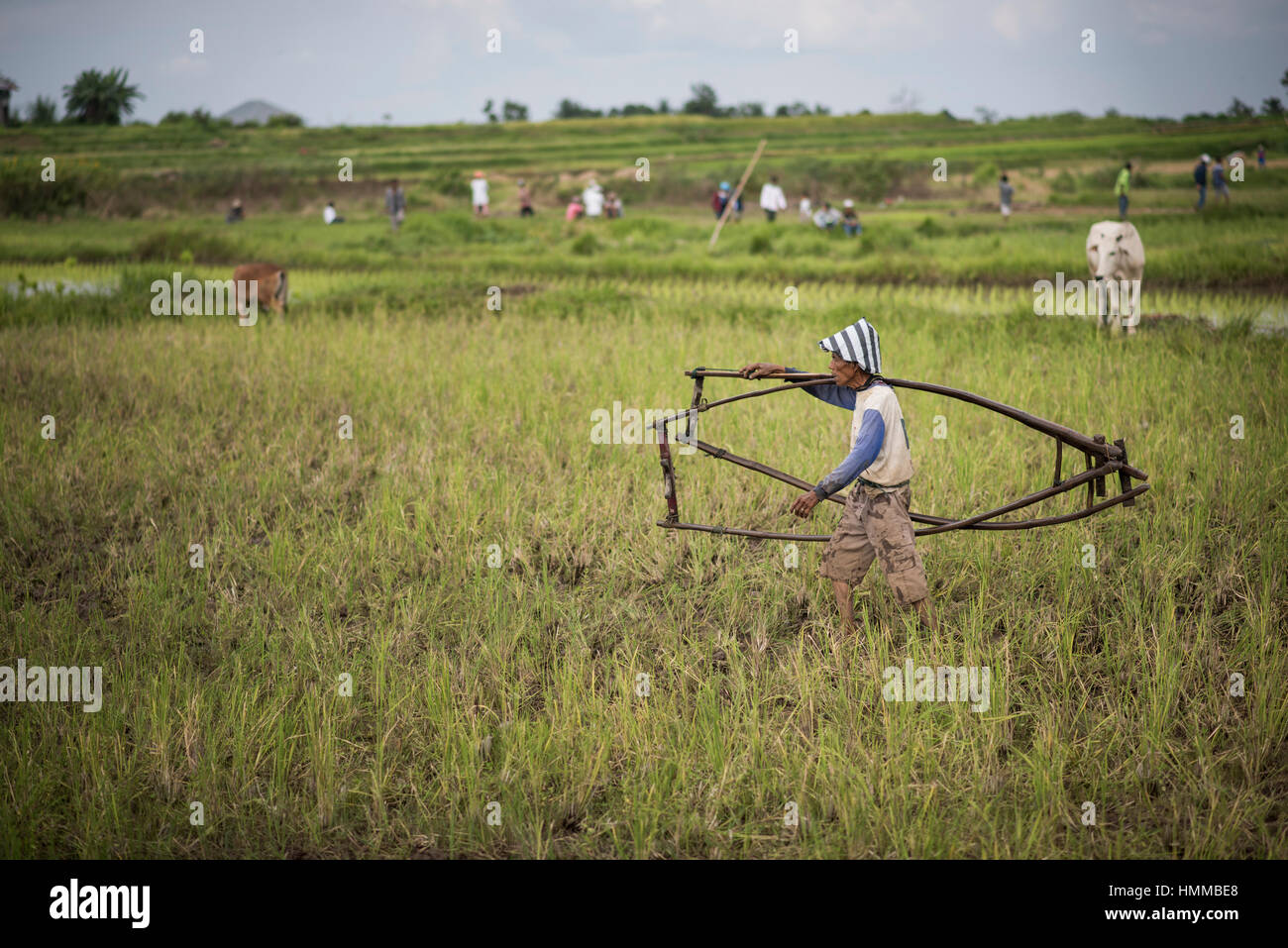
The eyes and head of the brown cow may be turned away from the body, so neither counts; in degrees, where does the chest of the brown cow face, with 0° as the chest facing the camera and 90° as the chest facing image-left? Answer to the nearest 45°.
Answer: approximately 90°

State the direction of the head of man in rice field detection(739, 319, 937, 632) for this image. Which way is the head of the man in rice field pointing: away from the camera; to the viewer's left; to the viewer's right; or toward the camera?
to the viewer's left

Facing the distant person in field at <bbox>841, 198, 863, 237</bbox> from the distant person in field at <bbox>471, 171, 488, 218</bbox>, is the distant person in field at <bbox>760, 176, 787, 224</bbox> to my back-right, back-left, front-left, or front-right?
front-left

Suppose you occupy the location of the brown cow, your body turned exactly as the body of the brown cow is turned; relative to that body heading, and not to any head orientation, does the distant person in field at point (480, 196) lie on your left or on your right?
on your right

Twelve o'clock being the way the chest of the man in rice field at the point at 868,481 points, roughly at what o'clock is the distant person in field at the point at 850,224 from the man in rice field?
The distant person in field is roughly at 3 o'clock from the man in rice field.

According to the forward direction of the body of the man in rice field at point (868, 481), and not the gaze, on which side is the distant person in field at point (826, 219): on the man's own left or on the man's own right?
on the man's own right

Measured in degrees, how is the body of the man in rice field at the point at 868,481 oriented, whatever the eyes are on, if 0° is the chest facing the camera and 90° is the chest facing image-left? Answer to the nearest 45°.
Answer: approximately 90°
